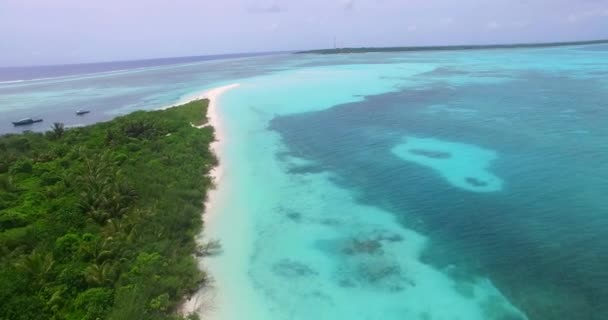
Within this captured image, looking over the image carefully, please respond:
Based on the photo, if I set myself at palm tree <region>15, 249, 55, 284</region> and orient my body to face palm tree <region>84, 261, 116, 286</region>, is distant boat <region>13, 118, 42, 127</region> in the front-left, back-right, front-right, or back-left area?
back-left
